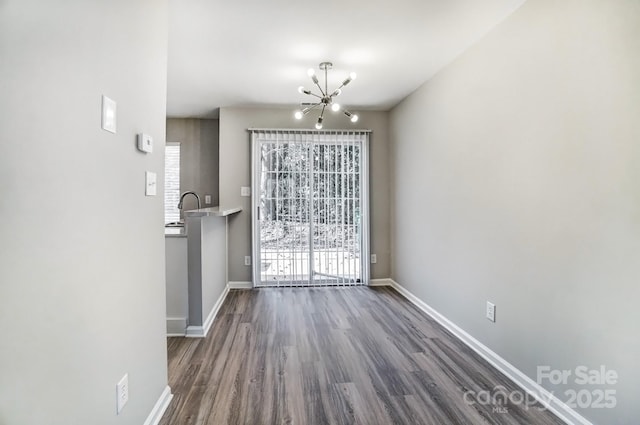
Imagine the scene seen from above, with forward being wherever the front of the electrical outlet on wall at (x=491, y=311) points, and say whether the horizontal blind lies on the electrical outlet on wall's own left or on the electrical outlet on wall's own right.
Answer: on the electrical outlet on wall's own right

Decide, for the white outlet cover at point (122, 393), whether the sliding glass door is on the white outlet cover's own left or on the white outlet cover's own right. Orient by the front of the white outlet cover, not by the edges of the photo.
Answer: on the white outlet cover's own left

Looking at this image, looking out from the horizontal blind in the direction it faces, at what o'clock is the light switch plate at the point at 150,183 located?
The light switch plate is roughly at 12 o'clock from the horizontal blind.

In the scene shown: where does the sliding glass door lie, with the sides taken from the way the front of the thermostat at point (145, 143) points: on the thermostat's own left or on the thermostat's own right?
on the thermostat's own left

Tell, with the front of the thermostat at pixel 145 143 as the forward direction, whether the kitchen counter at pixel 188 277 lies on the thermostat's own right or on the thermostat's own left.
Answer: on the thermostat's own left

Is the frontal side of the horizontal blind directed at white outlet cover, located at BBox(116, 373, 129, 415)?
yes

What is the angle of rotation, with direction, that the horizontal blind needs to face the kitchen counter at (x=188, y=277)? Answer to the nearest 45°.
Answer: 0° — it already faces it

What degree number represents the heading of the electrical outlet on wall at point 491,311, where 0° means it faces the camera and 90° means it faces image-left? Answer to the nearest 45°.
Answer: approximately 45°
